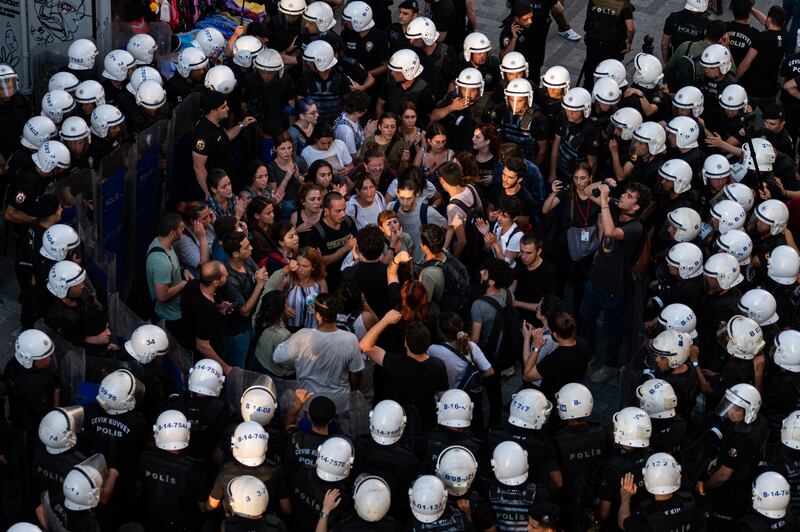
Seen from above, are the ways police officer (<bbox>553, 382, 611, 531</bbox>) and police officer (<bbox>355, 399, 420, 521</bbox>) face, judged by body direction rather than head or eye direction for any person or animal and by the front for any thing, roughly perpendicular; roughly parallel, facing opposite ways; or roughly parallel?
roughly parallel

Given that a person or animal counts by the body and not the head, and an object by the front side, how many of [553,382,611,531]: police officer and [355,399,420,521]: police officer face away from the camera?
2

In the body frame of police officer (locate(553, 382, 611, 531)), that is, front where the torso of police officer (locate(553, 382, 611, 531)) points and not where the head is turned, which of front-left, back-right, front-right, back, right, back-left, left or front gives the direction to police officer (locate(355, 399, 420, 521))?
back-left

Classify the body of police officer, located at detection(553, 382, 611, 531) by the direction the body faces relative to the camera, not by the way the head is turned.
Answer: away from the camera

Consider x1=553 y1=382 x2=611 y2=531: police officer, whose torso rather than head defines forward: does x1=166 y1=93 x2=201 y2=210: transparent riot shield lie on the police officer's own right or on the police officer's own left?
on the police officer's own left

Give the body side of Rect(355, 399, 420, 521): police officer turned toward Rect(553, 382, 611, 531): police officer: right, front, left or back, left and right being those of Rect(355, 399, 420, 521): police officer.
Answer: right

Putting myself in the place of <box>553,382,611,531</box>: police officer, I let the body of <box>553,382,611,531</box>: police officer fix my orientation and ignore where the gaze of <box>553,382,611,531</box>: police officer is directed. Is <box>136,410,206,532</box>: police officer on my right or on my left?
on my left

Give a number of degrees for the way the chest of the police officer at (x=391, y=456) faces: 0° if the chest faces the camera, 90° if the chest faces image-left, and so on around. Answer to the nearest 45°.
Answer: approximately 180°

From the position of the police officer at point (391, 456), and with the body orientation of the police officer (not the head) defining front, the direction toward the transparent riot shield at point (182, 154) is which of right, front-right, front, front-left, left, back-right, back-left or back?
front-left

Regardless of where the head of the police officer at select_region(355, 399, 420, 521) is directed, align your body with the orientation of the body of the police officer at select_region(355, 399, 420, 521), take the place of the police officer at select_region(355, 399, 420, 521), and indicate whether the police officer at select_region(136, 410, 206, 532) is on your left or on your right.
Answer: on your left
